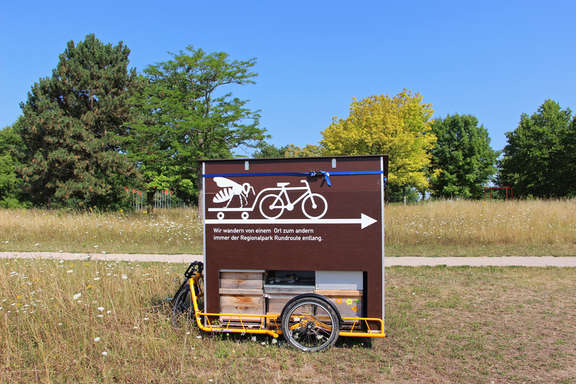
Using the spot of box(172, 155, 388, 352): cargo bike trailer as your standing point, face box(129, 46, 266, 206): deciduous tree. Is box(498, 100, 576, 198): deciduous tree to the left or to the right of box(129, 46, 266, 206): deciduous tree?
right

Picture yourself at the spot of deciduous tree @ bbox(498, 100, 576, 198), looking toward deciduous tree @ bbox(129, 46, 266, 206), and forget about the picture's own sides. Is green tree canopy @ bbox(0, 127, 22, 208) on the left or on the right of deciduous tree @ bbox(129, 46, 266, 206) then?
right

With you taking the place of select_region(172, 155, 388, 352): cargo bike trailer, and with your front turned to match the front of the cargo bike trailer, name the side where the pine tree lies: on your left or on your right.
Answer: on your right

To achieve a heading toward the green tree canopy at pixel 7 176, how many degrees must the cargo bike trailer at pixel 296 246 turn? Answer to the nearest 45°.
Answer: approximately 45° to its right

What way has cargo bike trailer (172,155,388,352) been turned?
to the viewer's left

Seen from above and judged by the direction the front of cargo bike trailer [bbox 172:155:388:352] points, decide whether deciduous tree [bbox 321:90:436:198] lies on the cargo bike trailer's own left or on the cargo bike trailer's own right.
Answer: on the cargo bike trailer's own right

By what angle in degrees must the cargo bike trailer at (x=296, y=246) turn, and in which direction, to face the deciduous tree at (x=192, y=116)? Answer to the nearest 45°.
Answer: approximately 90° to its right
